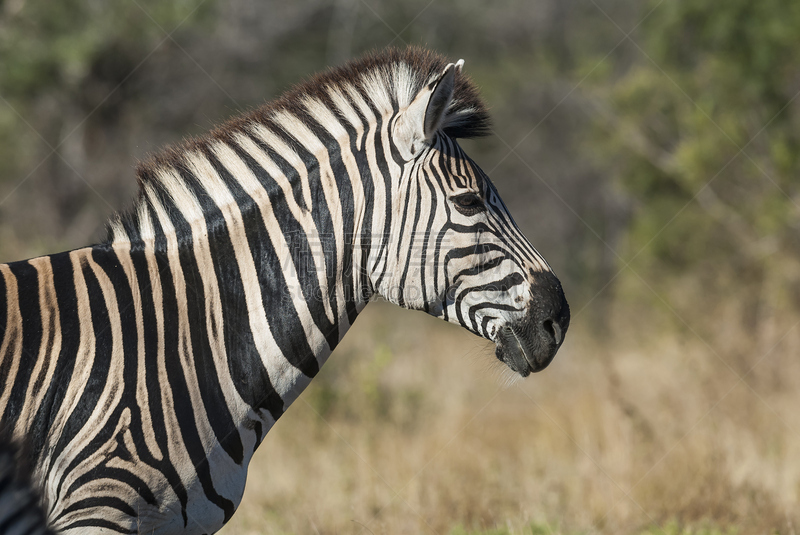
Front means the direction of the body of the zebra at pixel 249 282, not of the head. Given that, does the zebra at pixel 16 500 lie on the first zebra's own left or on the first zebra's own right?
on the first zebra's own right

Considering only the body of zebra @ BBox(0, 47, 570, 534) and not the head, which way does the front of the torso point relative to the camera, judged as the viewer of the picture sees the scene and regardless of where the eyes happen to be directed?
to the viewer's right
